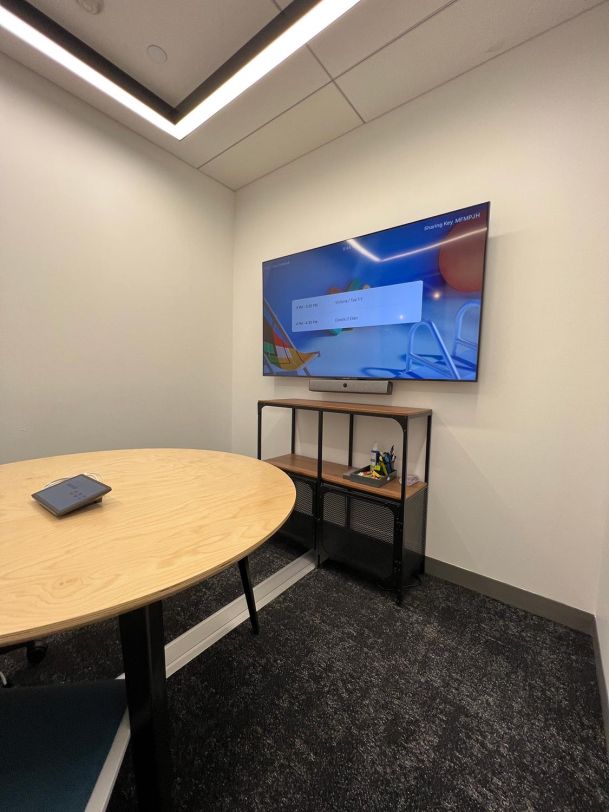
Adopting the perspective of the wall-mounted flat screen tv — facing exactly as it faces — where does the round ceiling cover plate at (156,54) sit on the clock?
The round ceiling cover plate is roughly at 1 o'clock from the wall-mounted flat screen tv.

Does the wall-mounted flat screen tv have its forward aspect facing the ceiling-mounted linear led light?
yes

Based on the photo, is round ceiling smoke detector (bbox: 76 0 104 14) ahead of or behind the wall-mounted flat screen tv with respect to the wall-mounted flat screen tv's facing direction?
ahead

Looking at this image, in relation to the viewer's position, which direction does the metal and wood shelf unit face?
facing the viewer and to the left of the viewer

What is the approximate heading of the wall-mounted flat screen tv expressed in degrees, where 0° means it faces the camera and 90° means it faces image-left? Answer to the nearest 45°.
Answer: approximately 45°

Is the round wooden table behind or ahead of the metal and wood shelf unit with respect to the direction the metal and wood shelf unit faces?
ahead

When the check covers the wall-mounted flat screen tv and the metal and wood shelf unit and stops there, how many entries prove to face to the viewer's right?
0
